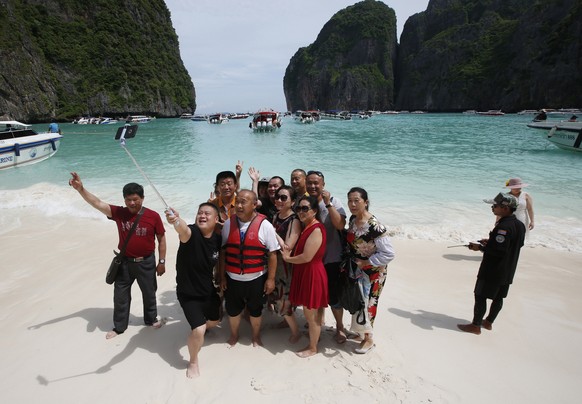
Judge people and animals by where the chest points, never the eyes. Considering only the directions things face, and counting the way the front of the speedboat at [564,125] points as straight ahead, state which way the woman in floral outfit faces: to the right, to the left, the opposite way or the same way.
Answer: to the left

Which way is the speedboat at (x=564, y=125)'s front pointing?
to the viewer's left

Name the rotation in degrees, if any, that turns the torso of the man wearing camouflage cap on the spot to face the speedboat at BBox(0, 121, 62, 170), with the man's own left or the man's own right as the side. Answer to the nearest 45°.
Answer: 0° — they already face it

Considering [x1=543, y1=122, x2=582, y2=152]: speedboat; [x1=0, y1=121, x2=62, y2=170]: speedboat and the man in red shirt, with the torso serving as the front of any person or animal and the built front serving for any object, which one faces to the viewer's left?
[x1=543, y1=122, x2=582, y2=152]: speedboat

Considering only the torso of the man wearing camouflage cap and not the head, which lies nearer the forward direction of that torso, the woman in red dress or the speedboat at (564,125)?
the woman in red dress

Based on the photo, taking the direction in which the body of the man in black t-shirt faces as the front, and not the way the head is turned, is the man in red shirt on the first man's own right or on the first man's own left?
on the first man's own right

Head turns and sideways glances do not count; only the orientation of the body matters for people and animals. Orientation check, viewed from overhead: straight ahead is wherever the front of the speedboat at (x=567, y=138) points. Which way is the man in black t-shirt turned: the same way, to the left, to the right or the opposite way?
to the left

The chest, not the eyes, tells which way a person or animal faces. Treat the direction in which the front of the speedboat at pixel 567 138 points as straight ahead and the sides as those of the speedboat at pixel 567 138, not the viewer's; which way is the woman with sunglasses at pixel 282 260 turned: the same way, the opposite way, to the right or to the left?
to the left

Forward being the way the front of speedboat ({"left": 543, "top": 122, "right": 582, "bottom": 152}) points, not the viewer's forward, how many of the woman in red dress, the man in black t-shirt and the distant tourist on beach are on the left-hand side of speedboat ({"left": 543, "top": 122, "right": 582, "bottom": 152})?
3

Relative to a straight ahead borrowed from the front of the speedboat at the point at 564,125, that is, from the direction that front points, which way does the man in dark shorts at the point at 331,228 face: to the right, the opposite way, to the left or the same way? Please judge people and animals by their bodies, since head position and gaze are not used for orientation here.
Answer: to the left

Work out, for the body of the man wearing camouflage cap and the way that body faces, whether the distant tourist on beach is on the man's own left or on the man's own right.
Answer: on the man's own right

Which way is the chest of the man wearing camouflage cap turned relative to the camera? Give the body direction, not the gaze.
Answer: to the viewer's left

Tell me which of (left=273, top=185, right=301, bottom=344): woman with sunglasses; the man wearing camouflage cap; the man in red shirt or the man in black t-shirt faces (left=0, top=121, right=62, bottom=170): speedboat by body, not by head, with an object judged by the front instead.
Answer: the man wearing camouflage cap

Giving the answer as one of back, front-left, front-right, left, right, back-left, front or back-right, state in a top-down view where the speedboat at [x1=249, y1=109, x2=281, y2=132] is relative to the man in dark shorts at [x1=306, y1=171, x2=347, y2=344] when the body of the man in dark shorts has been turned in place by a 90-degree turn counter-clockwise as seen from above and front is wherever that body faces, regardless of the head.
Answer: back-left

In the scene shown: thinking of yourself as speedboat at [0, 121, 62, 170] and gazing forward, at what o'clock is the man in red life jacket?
The man in red life jacket is roughly at 3 o'clock from the speedboat.

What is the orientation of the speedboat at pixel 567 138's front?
to the viewer's left

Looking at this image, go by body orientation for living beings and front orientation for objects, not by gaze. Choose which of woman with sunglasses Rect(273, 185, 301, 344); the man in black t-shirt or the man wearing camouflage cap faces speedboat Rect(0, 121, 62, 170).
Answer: the man wearing camouflage cap
